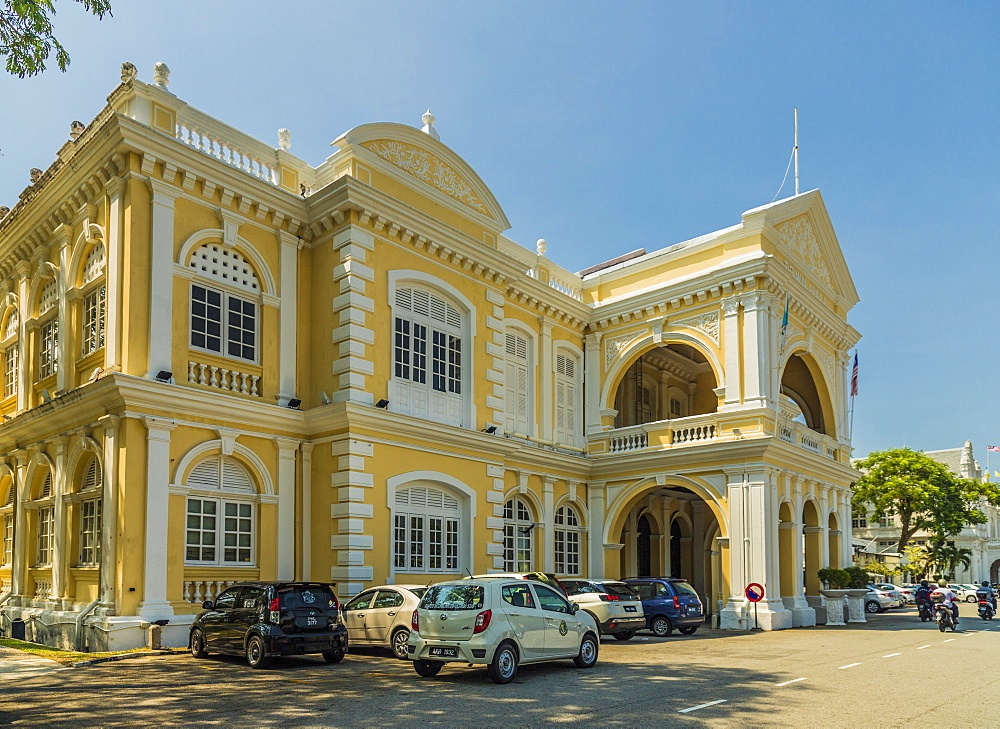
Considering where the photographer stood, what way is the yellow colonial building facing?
facing the viewer and to the right of the viewer

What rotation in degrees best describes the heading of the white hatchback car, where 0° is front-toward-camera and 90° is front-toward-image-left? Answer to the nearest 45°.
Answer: approximately 225°

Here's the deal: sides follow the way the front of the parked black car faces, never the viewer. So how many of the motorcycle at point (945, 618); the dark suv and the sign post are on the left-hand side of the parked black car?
0

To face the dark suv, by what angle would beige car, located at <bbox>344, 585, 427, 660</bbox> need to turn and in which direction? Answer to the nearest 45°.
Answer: approximately 90° to its right

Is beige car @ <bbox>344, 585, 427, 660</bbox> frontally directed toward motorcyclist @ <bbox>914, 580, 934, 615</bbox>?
no

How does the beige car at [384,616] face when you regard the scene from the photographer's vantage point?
facing away from the viewer and to the left of the viewer

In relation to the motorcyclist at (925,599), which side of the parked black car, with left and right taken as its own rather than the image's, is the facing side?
right

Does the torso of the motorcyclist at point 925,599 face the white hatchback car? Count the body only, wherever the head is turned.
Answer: no

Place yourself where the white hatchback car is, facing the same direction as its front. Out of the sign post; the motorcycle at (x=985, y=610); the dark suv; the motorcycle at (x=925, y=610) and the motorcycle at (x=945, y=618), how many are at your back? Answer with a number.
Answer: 0

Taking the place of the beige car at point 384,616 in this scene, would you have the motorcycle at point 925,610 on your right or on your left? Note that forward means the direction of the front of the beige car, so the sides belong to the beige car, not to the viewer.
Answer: on your right

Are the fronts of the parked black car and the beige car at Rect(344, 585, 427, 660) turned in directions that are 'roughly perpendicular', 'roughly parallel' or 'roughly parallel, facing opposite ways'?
roughly parallel

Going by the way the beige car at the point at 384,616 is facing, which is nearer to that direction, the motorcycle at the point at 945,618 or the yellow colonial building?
the yellow colonial building

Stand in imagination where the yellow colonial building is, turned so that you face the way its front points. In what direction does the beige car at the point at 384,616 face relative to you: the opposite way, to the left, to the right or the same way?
the opposite way
